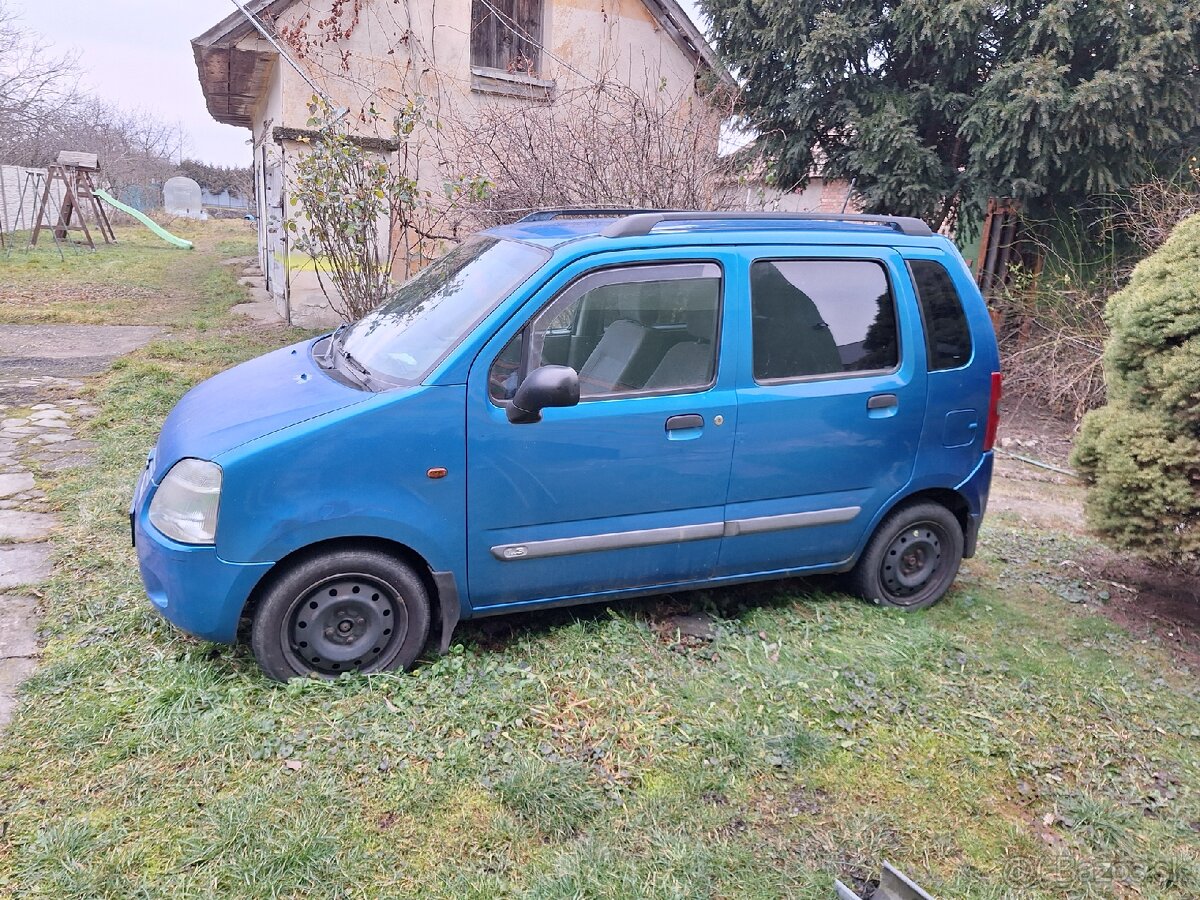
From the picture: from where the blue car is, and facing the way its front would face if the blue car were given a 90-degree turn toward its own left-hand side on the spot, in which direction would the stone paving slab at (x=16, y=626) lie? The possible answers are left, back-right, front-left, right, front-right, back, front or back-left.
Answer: right

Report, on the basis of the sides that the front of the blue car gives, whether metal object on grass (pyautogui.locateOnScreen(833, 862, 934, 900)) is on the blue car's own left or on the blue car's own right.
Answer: on the blue car's own left

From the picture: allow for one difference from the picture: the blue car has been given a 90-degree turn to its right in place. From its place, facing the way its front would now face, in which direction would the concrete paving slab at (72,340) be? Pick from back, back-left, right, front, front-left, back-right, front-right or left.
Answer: front-left

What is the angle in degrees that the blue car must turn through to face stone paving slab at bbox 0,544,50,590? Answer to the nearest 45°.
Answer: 0° — it already faces it

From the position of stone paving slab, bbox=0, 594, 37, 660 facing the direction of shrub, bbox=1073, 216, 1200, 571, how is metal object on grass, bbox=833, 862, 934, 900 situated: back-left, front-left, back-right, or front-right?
front-right

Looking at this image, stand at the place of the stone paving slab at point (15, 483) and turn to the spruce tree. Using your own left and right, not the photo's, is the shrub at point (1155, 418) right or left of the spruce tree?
right

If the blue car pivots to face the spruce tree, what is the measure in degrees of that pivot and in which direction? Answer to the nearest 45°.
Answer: approximately 135° to its right

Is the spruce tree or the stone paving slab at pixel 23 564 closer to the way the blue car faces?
the stone paving slab

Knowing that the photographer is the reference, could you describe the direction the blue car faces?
facing to the left of the viewer
